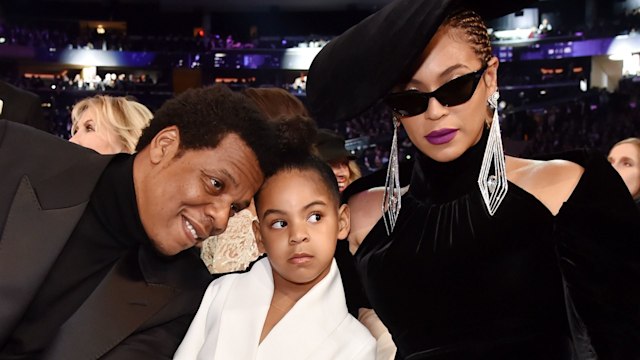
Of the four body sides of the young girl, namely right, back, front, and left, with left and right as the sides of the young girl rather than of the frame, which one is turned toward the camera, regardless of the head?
front

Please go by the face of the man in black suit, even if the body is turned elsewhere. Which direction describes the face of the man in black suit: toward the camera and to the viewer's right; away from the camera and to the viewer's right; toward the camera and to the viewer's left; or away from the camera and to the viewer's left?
toward the camera and to the viewer's right

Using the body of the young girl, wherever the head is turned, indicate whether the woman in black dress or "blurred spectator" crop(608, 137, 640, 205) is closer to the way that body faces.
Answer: the woman in black dress
